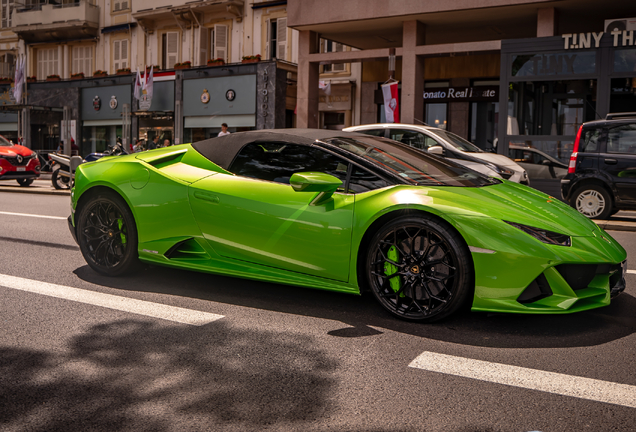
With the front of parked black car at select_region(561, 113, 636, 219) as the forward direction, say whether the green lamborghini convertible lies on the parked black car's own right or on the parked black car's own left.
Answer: on the parked black car's own right

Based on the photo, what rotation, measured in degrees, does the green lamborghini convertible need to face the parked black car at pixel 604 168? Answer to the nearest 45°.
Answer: approximately 90° to its left

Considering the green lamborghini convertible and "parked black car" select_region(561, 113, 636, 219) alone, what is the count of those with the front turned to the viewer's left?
0

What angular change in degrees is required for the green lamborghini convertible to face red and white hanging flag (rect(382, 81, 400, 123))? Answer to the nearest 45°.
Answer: approximately 135° to its left

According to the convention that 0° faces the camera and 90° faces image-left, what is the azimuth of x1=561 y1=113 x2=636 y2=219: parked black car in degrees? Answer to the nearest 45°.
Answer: approximately 270°

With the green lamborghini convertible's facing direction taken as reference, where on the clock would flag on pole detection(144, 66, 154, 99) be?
The flag on pole is roughly at 7 o'clock from the green lamborghini convertible.

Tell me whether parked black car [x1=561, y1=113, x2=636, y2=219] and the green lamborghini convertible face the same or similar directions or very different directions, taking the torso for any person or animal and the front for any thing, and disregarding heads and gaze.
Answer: same or similar directions

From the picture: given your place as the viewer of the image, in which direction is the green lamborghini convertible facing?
facing the viewer and to the right of the viewer

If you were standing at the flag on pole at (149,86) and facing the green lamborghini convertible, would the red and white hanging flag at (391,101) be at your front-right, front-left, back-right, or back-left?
front-left

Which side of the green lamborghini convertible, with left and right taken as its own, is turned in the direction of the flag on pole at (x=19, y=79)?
back

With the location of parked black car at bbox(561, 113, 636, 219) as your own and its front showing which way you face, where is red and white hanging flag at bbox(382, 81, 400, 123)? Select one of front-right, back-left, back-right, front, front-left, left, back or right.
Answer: back-left
